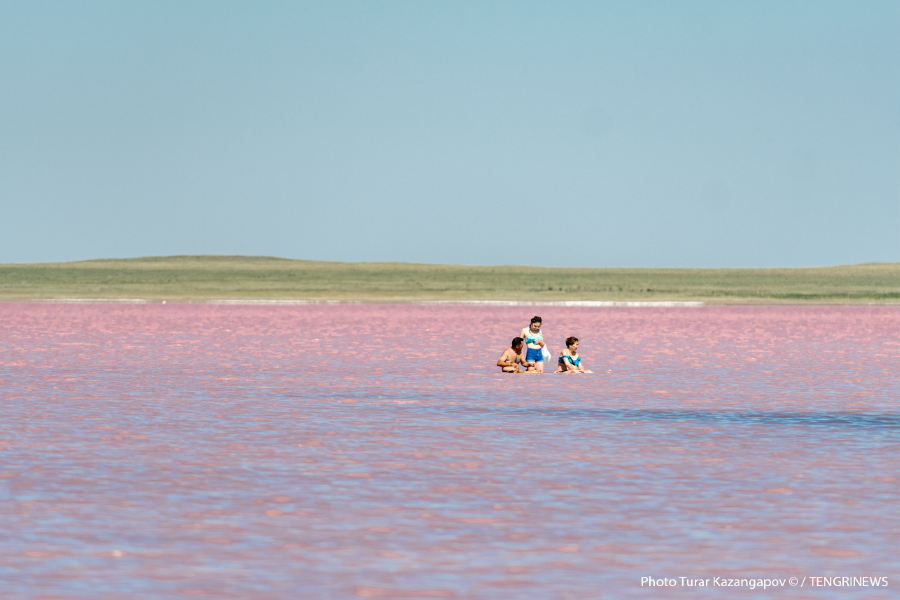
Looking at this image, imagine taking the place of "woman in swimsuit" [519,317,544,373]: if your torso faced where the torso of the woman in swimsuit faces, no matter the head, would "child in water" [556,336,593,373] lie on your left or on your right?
on your left

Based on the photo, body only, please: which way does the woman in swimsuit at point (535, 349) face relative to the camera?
toward the camera
